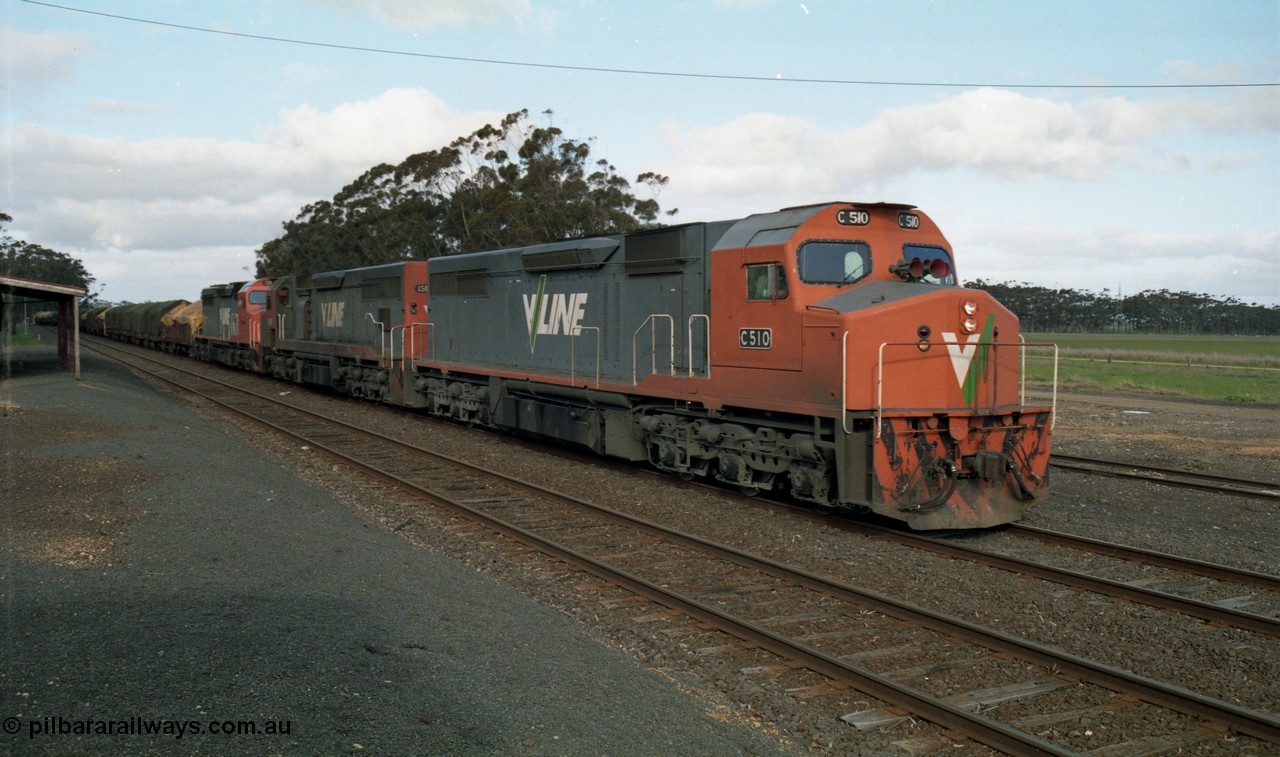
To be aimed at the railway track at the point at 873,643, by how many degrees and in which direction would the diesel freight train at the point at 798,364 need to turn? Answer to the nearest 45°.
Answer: approximately 45° to its right

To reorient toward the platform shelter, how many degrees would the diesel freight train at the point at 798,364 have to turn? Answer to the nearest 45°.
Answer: approximately 180°

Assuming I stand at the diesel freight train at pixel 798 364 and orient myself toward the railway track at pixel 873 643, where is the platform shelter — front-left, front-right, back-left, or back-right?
back-right

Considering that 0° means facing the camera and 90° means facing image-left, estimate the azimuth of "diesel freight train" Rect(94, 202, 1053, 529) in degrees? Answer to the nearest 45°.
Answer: approximately 315°

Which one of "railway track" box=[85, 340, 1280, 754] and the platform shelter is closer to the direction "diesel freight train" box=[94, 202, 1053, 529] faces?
the railway track
